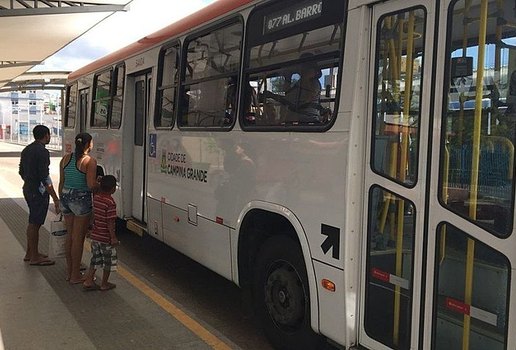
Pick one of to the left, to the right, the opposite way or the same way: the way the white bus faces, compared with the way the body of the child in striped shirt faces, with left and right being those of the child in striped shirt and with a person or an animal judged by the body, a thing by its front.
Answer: to the right

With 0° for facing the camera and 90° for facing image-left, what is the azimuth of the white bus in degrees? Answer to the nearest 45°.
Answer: approximately 315°

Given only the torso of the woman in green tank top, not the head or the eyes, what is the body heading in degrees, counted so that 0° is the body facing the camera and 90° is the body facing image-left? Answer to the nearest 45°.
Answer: approximately 225°

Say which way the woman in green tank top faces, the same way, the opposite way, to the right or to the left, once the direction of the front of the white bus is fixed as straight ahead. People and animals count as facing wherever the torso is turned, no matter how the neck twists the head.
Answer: to the left

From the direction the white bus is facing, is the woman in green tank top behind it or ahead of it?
behind

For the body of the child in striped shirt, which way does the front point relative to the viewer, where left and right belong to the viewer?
facing away from the viewer and to the right of the viewer

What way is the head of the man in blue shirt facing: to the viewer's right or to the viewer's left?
to the viewer's right

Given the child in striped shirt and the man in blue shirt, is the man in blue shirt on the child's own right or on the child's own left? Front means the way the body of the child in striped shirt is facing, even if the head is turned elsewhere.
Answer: on the child's own left

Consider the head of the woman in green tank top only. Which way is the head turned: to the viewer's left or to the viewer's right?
to the viewer's right
